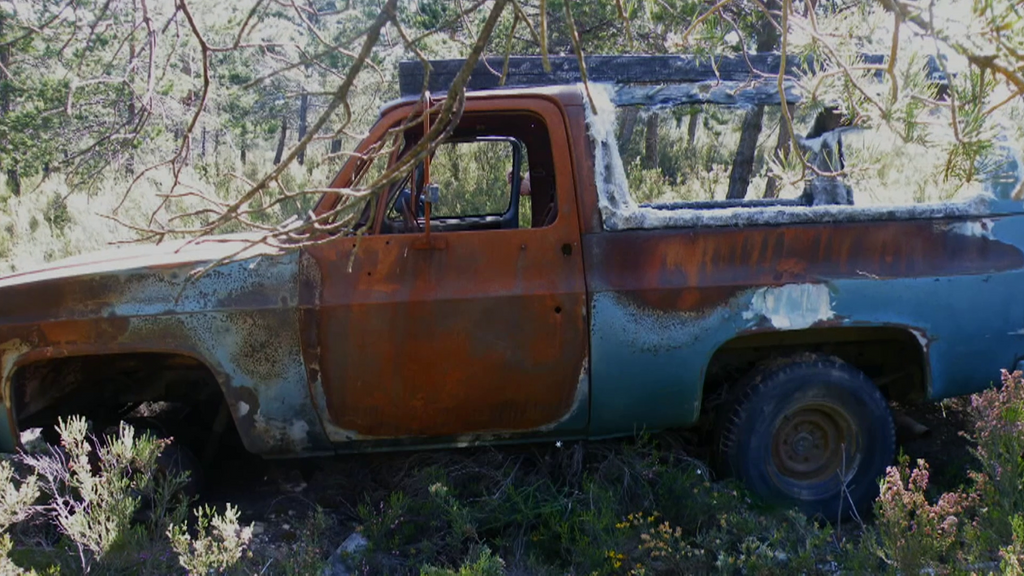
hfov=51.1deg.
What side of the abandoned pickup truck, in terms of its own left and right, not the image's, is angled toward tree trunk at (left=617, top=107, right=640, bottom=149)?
right

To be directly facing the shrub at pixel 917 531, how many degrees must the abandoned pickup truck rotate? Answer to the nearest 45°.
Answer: approximately 135° to its left

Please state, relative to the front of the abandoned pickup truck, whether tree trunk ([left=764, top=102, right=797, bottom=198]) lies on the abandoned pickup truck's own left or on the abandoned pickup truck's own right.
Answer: on the abandoned pickup truck's own right

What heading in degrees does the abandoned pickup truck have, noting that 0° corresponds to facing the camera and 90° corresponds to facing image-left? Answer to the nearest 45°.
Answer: approximately 90°

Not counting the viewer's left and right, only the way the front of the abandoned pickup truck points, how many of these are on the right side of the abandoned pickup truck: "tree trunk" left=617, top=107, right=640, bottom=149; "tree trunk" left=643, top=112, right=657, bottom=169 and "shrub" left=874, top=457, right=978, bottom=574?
2

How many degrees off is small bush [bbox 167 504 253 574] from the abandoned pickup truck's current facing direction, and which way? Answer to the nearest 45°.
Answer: approximately 45° to its left

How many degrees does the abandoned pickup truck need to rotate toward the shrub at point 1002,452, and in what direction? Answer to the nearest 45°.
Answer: approximately 180°

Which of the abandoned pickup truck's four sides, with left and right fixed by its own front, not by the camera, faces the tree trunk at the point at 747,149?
right

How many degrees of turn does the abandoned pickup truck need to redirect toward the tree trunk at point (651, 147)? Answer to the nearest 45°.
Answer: approximately 90° to its right
